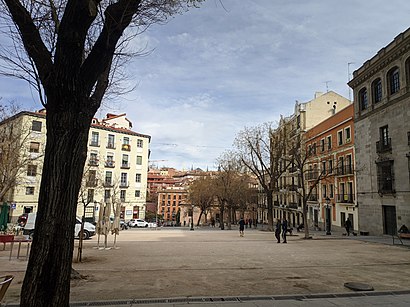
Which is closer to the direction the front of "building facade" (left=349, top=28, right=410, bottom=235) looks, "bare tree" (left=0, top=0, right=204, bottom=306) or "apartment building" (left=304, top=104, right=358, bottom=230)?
the bare tree

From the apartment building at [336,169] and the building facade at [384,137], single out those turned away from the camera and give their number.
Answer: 0

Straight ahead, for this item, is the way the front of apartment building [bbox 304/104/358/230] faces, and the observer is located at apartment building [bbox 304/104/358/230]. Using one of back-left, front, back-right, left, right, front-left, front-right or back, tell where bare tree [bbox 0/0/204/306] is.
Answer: front-left

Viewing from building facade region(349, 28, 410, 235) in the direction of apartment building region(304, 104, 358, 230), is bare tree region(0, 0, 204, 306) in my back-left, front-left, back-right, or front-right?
back-left

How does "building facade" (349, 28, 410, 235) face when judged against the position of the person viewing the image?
facing the viewer and to the left of the viewer

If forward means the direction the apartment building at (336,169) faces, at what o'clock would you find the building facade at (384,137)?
The building facade is roughly at 10 o'clock from the apartment building.

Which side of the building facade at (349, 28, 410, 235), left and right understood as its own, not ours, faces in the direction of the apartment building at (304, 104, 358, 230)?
right

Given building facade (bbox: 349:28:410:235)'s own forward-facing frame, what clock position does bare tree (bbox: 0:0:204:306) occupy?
The bare tree is roughly at 11 o'clock from the building facade.
